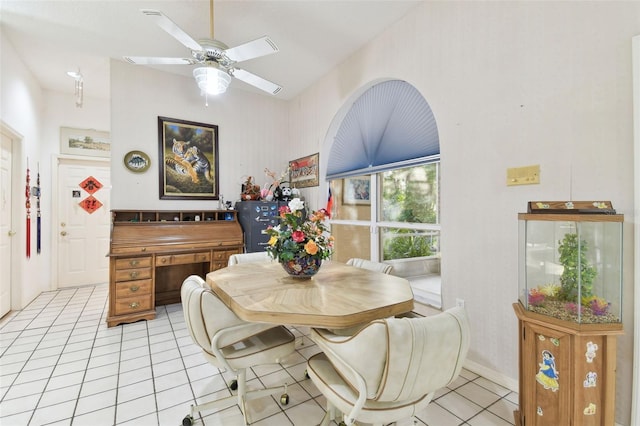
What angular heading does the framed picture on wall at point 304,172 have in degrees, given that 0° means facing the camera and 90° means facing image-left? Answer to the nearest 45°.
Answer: approximately 45°

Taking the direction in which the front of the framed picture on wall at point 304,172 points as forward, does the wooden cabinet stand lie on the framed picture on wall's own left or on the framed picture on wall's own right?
on the framed picture on wall's own left

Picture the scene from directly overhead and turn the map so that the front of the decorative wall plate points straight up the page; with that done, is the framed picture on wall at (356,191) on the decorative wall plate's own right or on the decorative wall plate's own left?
on the decorative wall plate's own left

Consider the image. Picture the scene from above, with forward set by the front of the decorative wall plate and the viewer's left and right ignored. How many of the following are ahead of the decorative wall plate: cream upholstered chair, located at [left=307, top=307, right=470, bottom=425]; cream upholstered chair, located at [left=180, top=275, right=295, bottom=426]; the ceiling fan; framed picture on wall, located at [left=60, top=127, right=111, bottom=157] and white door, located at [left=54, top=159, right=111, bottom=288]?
3

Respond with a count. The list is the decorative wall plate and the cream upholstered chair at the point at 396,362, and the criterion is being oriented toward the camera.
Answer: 1

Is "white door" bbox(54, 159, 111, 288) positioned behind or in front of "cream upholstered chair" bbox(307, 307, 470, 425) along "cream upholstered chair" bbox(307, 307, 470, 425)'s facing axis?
in front

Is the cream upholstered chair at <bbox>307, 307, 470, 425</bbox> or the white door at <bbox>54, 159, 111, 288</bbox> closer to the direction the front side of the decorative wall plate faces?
the cream upholstered chair

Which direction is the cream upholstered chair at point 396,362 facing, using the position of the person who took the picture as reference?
facing away from the viewer and to the left of the viewer

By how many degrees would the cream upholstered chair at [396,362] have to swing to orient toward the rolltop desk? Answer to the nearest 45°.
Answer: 0° — it already faces it

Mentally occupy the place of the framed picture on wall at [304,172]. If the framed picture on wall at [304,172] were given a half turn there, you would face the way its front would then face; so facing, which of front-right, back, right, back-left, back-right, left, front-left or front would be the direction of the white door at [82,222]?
back-left

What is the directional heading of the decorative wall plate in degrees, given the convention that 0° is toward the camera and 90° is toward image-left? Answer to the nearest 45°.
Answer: approximately 0°

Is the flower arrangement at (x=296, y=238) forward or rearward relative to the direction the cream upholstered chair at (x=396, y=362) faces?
forward

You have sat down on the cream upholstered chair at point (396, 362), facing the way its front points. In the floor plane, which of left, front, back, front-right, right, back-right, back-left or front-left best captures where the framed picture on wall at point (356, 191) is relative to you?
front-right
